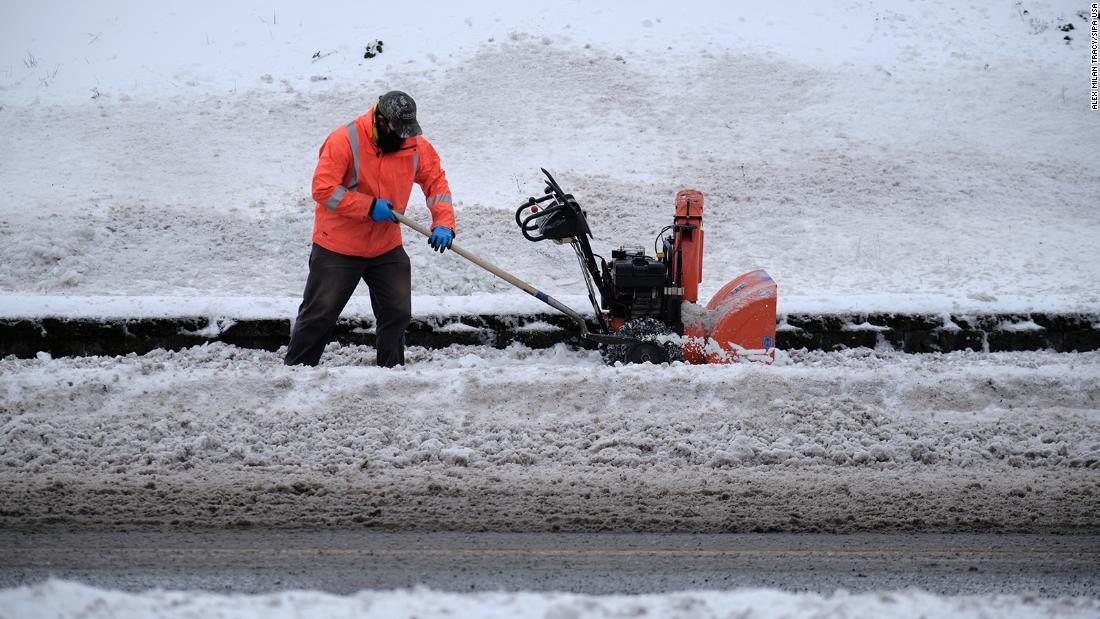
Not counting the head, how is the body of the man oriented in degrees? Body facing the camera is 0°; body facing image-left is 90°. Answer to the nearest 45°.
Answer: approximately 315°

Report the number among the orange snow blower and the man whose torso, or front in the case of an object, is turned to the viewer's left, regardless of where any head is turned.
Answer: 0

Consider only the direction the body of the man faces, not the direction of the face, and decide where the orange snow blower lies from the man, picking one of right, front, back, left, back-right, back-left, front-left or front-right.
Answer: front-left

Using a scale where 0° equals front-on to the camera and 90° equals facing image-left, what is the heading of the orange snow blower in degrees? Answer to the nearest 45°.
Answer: approximately 270°

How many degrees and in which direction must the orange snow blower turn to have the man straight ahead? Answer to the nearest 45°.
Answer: approximately 180°

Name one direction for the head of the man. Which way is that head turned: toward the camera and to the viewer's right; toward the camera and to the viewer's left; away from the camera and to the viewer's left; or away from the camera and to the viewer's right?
toward the camera and to the viewer's right
